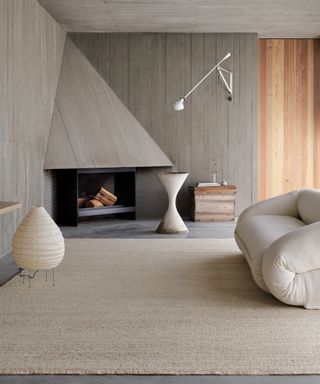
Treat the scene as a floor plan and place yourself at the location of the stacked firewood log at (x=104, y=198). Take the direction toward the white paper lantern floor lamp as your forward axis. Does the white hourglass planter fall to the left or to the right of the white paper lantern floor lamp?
left

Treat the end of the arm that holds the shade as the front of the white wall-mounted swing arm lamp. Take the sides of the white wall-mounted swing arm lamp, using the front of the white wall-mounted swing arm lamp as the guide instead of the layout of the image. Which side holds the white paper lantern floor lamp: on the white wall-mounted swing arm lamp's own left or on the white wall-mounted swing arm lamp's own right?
on the white wall-mounted swing arm lamp's own left

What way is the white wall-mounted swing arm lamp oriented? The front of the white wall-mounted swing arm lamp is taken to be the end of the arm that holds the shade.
to the viewer's left
